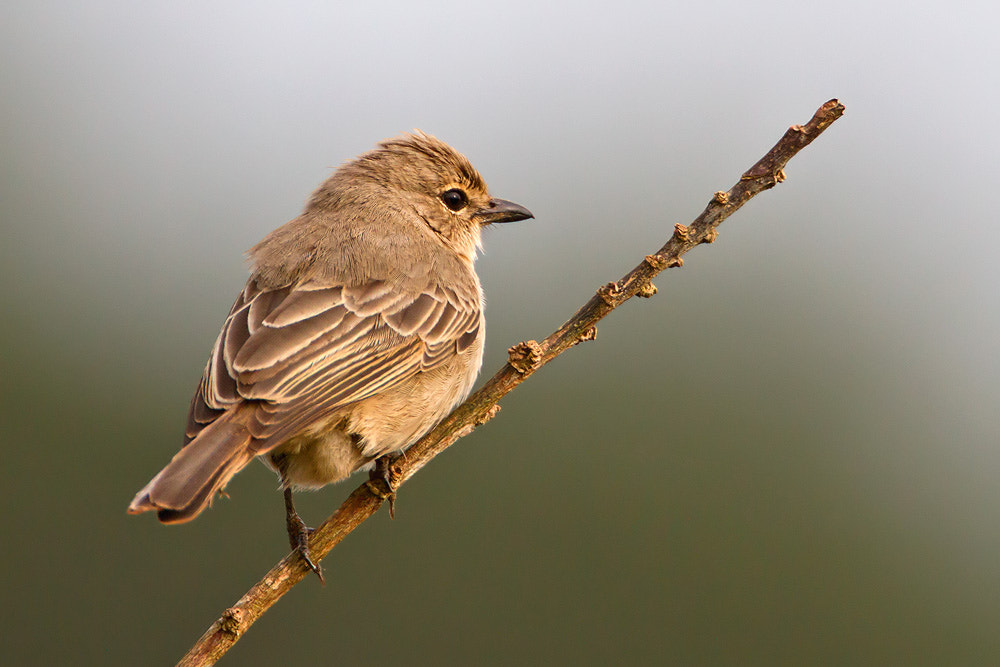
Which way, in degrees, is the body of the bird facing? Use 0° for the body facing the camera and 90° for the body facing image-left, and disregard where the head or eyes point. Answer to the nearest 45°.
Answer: approximately 225°
